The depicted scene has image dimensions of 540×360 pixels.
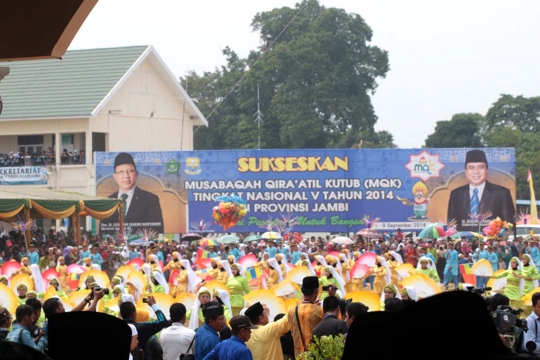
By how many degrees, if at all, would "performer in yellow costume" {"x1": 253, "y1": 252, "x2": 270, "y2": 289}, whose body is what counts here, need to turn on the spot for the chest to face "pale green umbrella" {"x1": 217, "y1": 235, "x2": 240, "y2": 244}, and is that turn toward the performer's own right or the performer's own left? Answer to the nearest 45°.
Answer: approximately 135° to the performer's own right

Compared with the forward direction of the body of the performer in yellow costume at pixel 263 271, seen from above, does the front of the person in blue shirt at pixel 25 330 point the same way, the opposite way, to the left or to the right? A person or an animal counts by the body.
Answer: the opposite way

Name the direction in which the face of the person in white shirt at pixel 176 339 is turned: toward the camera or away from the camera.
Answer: away from the camera

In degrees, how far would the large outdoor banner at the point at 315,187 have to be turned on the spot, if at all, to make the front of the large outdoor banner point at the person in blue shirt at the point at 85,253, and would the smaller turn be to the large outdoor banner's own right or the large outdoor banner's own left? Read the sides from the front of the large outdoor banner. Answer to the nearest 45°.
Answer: approximately 45° to the large outdoor banner's own right

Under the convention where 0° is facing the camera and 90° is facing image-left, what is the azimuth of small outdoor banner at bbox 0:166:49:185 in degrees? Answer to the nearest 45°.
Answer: approximately 0°

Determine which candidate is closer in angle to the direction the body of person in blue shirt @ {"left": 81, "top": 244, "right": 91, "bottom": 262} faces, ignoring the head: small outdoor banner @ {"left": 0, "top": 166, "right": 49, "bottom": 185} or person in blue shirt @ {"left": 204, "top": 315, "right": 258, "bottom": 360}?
the person in blue shirt

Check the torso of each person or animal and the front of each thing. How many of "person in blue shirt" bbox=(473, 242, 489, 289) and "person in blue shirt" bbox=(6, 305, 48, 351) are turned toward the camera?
1

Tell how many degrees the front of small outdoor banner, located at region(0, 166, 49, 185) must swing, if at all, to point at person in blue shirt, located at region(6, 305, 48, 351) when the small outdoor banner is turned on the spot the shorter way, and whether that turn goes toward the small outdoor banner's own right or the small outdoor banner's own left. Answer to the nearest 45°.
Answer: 0° — it already faces them
